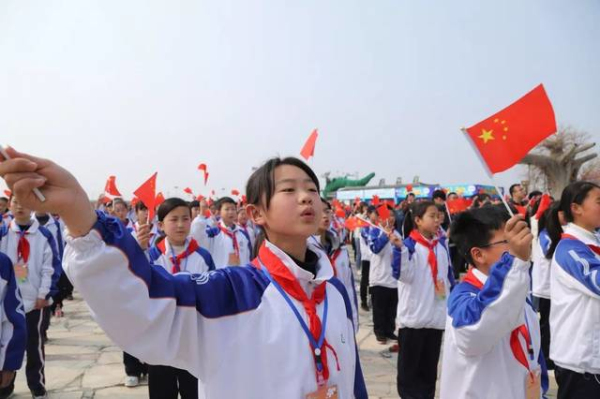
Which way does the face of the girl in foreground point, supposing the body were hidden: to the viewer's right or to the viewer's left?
to the viewer's right

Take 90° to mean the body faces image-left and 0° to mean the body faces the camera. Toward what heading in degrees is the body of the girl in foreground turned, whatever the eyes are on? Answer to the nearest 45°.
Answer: approximately 315°
